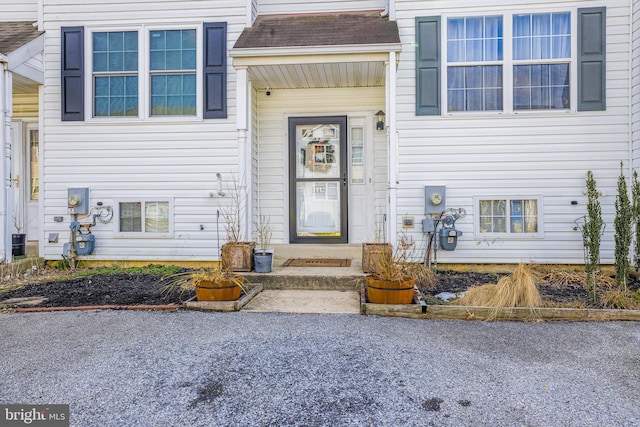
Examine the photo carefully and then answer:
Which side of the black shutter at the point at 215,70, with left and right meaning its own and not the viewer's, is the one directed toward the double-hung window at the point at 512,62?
left

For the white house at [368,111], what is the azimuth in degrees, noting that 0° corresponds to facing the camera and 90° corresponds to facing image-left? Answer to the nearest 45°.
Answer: approximately 0°

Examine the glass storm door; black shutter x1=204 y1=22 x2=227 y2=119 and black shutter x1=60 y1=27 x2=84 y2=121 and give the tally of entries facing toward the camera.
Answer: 3

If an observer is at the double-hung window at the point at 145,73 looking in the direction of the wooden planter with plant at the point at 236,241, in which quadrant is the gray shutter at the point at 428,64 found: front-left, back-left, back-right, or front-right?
front-left

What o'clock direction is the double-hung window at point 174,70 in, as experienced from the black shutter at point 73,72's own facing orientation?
The double-hung window is roughly at 10 o'clock from the black shutter.

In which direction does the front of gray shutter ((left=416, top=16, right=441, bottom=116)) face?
toward the camera

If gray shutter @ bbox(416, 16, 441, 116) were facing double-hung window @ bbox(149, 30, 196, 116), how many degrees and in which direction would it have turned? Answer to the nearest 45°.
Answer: approximately 90° to its right

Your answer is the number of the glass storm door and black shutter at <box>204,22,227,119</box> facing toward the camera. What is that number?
2

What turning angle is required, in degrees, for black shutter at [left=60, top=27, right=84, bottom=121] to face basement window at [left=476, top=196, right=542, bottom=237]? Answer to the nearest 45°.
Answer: approximately 45° to its left

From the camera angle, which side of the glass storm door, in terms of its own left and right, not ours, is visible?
front

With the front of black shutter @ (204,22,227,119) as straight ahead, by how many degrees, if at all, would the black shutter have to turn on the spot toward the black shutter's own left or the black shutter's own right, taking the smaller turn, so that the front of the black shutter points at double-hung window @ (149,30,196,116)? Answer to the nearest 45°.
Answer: approximately 90° to the black shutter's own right
